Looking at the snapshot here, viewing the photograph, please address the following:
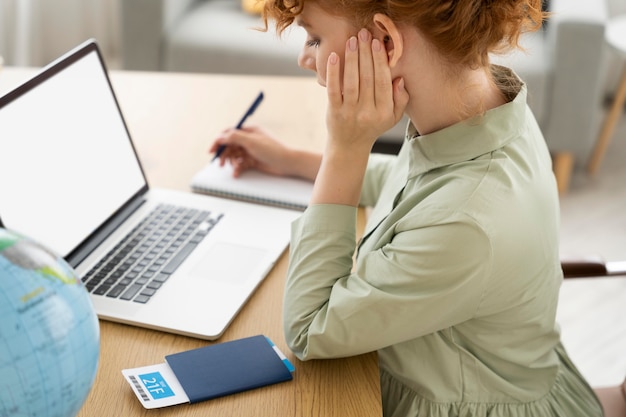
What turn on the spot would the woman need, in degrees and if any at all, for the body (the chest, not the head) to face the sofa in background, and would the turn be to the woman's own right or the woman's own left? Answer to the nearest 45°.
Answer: approximately 90° to the woman's own right

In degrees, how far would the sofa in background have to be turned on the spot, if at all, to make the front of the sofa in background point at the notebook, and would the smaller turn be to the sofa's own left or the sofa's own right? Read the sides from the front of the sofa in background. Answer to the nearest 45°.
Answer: approximately 45° to the sofa's own right

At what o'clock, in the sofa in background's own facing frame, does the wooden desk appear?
The wooden desk is roughly at 1 o'clock from the sofa in background.

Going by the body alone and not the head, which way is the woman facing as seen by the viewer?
to the viewer's left

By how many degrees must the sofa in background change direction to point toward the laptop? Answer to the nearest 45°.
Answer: approximately 45° to its right

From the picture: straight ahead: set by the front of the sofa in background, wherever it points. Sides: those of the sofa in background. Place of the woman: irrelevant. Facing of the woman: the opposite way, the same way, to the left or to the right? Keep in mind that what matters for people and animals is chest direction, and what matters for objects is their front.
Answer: to the right

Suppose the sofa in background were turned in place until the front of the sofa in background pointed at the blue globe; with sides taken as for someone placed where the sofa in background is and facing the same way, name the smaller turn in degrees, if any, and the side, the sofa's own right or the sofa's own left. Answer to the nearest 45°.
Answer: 0° — it already faces it

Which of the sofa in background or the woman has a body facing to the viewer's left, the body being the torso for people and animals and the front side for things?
the woman

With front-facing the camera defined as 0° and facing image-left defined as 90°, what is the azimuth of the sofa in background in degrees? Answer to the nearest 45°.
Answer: approximately 0°

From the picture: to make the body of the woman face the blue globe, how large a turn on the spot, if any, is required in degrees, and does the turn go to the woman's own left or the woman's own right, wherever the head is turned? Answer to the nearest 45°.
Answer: approximately 45° to the woman's own left

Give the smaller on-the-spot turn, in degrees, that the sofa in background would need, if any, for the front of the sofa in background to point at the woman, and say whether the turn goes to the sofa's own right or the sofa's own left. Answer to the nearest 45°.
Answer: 0° — it already faces them

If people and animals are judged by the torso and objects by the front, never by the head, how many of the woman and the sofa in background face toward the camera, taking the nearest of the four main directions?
1
